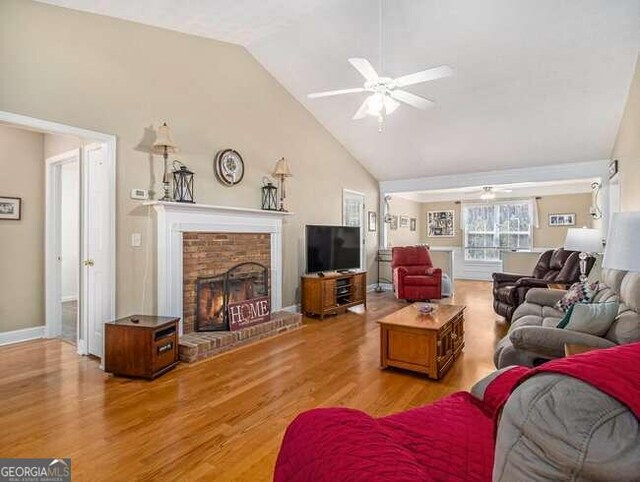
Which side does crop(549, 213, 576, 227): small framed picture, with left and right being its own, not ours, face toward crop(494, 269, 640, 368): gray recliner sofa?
front

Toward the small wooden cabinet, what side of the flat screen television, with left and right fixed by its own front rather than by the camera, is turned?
right

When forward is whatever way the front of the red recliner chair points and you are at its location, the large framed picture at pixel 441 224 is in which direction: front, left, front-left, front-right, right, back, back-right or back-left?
back

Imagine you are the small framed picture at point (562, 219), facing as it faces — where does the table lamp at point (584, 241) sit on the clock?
The table lamp is roughly at 12 o'clock from the small framed picture.

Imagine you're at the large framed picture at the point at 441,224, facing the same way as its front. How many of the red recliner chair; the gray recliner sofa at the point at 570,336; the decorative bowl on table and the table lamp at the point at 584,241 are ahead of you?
4

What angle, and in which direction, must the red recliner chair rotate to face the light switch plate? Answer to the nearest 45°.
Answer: approximately 45° to its right

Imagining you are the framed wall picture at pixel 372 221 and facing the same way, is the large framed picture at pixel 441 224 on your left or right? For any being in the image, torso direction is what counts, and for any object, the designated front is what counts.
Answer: on your left

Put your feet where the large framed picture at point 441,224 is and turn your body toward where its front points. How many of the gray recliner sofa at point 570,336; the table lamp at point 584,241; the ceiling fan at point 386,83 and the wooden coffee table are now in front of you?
4

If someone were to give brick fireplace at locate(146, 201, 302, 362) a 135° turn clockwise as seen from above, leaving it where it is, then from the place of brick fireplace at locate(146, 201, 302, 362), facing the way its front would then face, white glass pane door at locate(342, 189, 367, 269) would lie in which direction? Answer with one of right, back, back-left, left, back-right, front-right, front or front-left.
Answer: back-right

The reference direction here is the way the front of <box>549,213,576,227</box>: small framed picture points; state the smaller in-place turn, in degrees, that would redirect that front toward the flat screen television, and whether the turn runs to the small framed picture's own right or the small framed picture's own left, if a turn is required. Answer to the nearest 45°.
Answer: approximately 45° to the small framed picture's own right

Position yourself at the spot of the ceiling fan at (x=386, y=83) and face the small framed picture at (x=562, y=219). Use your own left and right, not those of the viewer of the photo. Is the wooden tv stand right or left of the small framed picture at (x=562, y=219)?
left

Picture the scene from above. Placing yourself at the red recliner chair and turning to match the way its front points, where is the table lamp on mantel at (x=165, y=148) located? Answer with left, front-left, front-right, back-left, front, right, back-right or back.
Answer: front-right

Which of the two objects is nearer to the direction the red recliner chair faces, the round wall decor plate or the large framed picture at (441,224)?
the round wall decor plate

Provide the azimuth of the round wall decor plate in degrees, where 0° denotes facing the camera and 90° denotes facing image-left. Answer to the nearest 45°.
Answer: approximately 315°

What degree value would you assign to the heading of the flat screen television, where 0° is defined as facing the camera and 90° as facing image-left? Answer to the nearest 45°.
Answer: approximately 315°

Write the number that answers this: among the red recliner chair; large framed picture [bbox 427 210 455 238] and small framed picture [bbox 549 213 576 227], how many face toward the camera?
3
